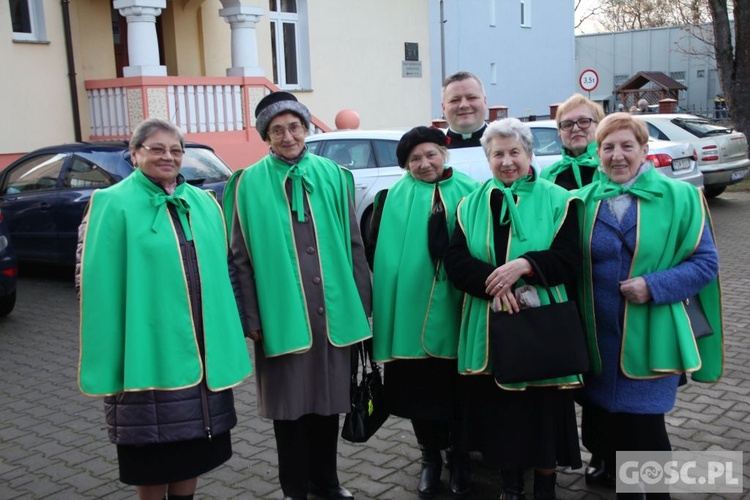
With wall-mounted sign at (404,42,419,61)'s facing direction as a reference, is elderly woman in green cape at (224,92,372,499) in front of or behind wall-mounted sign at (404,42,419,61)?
in front

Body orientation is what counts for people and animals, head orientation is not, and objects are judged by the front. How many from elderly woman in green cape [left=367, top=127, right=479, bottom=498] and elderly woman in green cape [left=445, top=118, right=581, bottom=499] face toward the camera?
2

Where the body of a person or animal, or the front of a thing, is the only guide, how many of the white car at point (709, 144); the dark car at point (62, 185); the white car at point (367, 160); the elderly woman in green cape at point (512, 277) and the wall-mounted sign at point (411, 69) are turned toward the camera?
2

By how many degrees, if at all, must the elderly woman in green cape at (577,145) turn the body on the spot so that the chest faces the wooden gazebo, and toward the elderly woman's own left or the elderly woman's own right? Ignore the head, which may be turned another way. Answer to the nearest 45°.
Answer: approximately 180°

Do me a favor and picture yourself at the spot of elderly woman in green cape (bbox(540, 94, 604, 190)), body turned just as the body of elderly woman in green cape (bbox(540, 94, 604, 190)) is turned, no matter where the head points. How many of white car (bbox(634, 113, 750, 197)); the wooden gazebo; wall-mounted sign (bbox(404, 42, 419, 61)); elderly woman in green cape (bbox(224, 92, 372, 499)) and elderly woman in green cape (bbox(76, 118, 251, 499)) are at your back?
3

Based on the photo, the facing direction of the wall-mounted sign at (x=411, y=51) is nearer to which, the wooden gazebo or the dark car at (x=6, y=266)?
the dark car

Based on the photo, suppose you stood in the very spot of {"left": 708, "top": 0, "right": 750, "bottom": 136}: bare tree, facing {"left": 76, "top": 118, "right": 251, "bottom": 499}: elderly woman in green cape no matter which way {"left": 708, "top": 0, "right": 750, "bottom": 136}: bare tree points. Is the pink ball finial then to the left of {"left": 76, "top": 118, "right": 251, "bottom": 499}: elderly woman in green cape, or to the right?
right

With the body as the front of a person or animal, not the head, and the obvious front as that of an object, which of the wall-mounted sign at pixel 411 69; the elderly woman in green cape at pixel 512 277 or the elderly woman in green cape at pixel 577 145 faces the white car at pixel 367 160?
the wall-mounted sign

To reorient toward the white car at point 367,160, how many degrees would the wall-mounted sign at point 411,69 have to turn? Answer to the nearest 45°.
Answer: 0° — it already faces it

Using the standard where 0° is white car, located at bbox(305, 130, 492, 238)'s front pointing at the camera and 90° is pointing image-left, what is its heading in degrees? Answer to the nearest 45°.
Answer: approximately 135°

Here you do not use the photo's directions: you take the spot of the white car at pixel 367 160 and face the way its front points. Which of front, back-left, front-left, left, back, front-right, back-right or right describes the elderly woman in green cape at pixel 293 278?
back-left
